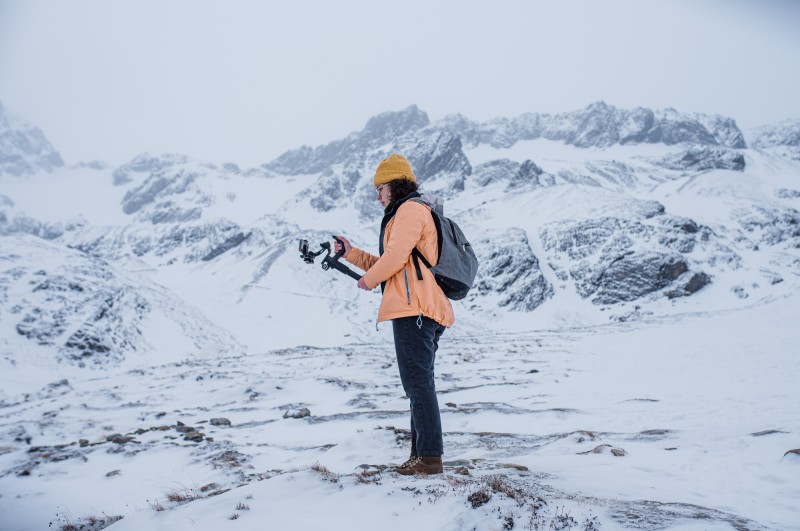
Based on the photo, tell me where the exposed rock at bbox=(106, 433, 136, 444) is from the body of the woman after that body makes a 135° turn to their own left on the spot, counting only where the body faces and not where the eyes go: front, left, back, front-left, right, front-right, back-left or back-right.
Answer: back

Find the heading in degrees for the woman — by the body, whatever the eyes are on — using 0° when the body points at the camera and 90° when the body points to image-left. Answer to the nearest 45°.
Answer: approximately 90°

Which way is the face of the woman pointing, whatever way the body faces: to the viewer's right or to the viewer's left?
to the viewer's left

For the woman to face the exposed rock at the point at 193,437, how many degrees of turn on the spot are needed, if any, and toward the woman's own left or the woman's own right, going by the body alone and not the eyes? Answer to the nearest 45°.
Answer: approximately 45° to the woman's own right

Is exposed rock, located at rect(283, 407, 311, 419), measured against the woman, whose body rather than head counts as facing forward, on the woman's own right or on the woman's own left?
on the woman's own right

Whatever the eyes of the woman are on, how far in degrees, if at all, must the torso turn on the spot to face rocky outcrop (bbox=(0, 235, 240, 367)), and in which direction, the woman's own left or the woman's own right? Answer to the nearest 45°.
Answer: approximately 45° to the woman's own right
